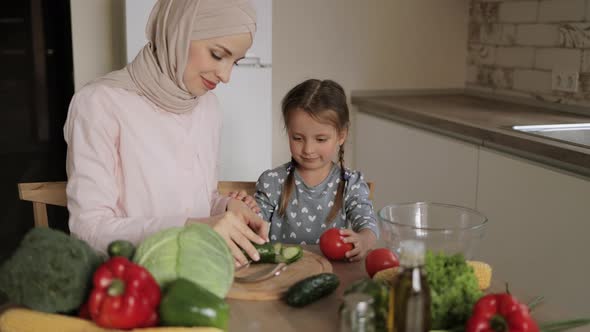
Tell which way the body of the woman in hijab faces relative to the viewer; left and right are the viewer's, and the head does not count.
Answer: facing the viewer and to the right of the viewer

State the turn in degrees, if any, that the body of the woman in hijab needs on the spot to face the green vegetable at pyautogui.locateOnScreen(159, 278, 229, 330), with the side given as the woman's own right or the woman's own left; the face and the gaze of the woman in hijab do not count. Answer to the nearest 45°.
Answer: approximately 45° to the woman's own right

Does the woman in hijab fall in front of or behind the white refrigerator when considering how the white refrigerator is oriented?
in front

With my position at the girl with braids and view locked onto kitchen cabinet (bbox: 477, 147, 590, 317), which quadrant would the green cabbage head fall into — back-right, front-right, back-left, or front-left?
back-right

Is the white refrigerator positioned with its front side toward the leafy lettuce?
yes

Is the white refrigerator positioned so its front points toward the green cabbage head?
yes

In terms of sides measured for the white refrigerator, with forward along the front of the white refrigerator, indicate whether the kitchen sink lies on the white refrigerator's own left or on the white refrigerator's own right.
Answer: on the white refrigerator's own left

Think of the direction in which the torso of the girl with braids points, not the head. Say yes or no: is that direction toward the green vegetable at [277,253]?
yes

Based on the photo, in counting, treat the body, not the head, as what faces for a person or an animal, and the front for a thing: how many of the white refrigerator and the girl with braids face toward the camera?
2

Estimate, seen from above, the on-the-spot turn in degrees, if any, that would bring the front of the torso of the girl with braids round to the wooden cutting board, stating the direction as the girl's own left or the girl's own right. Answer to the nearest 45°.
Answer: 0° — they already face it
